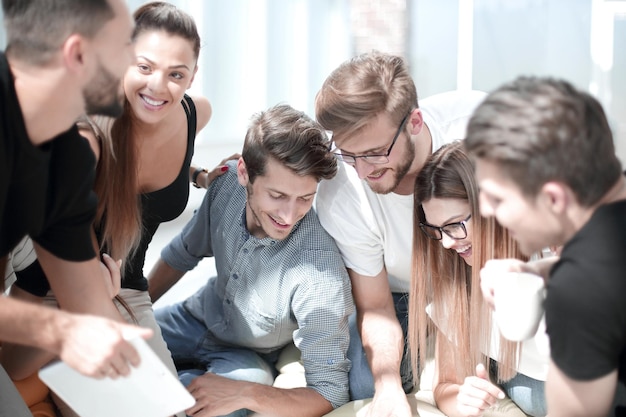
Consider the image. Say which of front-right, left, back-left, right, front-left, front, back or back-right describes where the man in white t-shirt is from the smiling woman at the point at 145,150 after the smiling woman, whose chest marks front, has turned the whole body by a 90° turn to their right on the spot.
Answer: back

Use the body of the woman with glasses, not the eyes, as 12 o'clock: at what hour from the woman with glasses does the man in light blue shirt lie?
The man in light blue shirt is roughly at 2 o'clock from the woman with glasses.

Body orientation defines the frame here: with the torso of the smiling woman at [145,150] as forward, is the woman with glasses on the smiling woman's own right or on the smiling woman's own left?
on the smiling woman's own left

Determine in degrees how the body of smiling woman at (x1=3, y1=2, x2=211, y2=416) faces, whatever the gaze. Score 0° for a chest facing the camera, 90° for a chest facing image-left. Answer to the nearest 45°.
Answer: approximately 0°

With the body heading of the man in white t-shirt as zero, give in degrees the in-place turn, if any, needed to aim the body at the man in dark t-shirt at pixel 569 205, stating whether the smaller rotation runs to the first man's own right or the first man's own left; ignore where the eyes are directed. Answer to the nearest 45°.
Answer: approximately 45° to the first man's own left

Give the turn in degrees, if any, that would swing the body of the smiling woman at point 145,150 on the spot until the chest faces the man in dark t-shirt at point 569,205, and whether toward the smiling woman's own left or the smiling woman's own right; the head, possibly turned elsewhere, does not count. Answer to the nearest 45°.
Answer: approximately 45° to the smiling woman's own left
